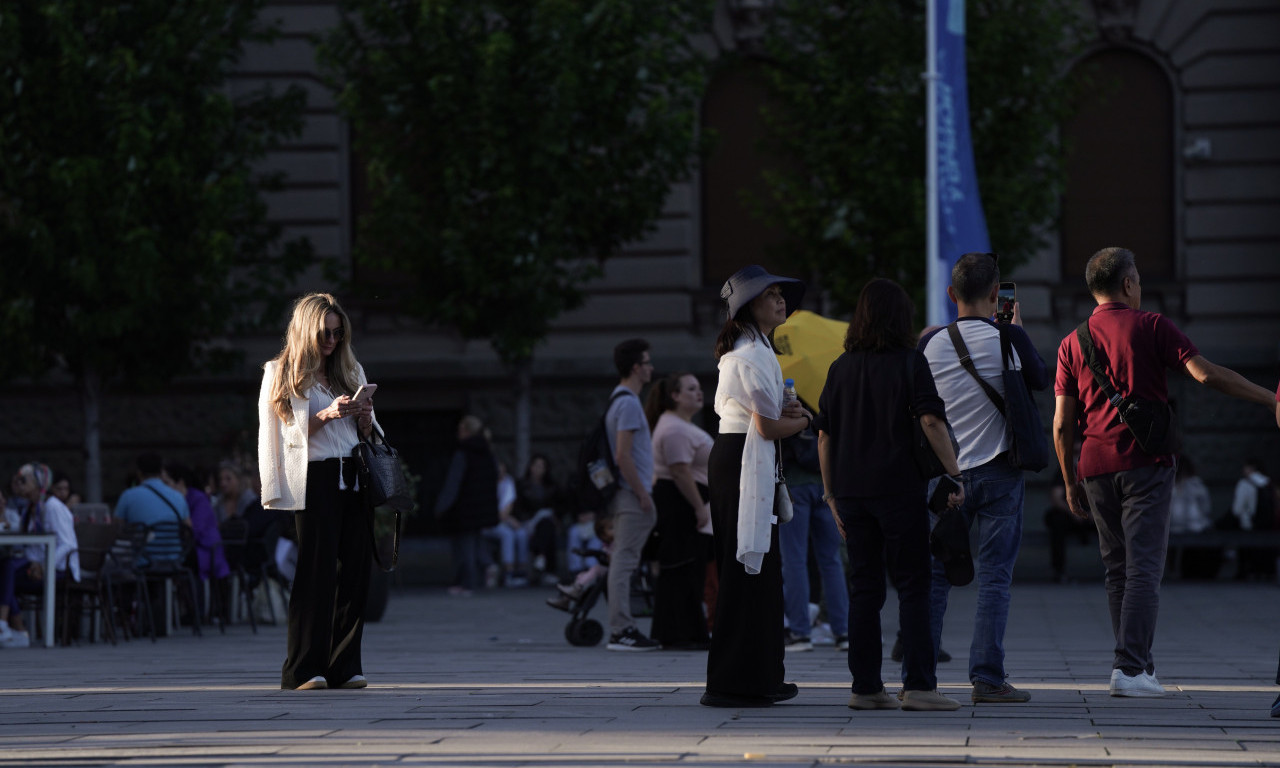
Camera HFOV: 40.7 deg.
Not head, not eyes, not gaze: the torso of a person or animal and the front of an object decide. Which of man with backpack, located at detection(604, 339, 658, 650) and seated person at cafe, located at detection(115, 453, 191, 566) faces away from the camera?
the seated person at cafe

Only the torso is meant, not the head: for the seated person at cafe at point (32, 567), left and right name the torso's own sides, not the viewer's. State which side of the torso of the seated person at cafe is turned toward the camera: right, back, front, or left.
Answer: left

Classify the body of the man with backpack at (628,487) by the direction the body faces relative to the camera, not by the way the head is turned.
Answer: to the viewer's right

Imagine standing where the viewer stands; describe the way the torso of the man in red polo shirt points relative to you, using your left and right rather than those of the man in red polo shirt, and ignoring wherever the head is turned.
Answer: facing away from the viewer and to the right of the viewer

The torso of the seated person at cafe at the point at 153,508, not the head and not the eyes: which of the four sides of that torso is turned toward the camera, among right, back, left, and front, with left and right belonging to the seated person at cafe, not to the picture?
back

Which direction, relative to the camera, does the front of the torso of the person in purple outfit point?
to the viewer's left

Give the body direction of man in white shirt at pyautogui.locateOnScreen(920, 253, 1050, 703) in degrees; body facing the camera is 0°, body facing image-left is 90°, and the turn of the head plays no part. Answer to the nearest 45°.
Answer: approximately 225°

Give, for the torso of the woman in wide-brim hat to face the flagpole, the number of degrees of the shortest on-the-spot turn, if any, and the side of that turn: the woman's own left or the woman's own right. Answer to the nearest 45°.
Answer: approximately 90° to the woman's own left
